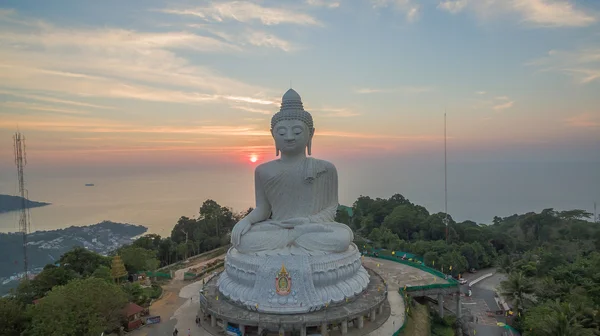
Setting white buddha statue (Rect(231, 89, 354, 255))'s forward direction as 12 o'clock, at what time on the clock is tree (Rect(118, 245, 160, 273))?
The tree is roughly at 4 o'clock from the white buddha statue.

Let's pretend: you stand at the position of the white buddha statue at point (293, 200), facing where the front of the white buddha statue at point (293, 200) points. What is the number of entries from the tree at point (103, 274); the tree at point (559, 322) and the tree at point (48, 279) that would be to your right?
2

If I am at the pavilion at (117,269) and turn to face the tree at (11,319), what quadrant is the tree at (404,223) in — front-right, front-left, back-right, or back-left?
back-left

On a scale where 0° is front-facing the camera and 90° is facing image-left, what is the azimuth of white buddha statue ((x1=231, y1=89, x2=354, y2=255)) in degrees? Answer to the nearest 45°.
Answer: approximately 0°

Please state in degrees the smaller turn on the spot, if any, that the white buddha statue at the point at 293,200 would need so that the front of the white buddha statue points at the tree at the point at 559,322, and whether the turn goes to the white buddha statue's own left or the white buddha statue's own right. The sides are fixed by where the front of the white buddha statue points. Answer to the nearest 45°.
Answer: approximately 45° to the white buddha statue's own left

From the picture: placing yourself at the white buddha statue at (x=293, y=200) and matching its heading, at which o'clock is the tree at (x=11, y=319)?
The tree is roughly at 2 o'clock from the white buddha statue.

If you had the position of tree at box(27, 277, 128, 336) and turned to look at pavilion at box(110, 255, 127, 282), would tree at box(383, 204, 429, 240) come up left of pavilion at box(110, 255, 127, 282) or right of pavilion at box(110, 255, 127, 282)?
right

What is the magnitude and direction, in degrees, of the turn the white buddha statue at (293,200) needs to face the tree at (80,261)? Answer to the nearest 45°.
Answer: approximately 90° to its right

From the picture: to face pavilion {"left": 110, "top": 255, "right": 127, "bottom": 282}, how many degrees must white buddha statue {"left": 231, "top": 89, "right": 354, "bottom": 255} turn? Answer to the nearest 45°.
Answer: approximately 90° to its right

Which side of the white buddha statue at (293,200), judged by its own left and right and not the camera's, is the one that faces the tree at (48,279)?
right

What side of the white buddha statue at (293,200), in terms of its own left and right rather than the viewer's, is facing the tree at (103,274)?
right
